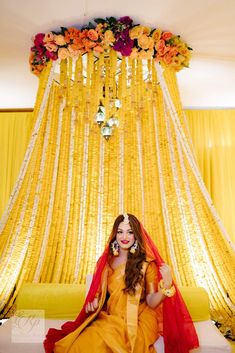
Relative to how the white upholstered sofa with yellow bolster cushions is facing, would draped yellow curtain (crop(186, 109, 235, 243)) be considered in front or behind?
behind

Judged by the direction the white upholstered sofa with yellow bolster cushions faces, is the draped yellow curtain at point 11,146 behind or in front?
behind

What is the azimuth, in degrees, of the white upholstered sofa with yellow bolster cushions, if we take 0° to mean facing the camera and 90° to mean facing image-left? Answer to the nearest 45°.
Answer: approximately 0°
